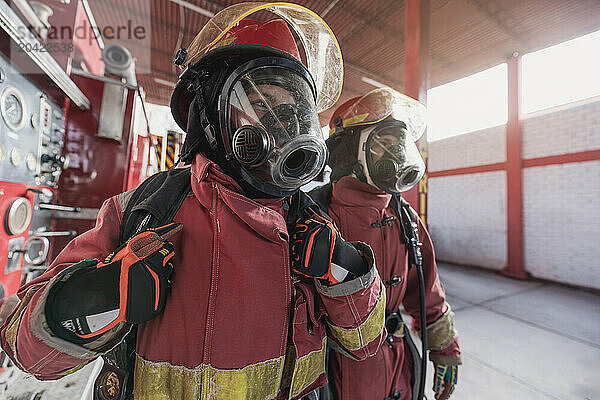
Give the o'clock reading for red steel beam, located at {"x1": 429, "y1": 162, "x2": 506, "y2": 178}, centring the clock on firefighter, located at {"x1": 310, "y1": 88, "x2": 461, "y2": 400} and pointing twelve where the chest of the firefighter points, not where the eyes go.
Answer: The red steel beam is roughly at 8 o'clock from the firefighter.

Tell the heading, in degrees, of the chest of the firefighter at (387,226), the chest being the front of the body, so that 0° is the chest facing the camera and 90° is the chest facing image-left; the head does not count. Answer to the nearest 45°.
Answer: approximately 315°

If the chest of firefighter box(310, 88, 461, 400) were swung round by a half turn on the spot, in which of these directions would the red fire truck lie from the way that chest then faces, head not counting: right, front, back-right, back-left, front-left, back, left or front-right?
front-left

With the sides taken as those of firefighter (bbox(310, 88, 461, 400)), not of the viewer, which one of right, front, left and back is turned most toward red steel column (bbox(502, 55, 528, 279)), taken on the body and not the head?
left

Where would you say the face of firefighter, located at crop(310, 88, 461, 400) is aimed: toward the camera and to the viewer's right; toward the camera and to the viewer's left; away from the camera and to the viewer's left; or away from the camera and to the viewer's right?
toward the camera and to the viewer's right
